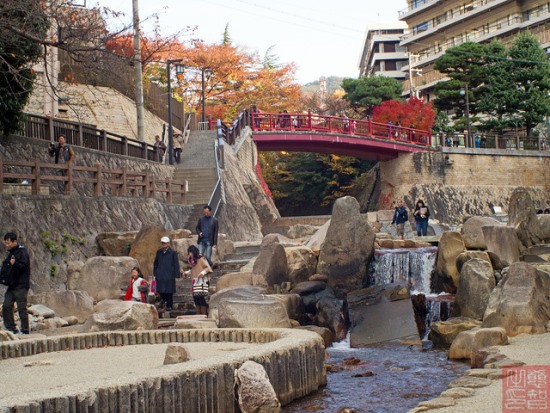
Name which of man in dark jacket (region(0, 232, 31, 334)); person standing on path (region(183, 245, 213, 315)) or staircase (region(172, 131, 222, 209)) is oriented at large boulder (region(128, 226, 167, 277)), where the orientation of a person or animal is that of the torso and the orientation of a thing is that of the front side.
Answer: the staircase

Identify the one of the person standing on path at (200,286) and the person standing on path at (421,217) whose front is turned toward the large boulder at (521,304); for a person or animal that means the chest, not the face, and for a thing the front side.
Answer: the person standing on path at (421,217)

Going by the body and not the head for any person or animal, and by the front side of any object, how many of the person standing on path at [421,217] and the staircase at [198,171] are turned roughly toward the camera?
2

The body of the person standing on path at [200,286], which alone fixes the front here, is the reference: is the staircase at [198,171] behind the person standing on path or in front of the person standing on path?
behind

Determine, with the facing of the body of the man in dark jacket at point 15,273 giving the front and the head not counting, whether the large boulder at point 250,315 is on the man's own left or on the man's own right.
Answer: on the man's own left

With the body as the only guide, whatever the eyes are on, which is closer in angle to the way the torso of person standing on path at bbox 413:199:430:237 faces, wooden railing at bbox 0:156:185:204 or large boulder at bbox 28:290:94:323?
the large boulder

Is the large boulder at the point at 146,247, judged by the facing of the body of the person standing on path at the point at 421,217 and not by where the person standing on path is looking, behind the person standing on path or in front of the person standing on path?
in front

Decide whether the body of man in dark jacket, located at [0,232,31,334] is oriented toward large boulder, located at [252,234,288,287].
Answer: no

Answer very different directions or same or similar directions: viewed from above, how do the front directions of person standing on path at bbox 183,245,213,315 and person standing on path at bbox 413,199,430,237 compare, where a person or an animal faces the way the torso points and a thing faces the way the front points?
same or similar directions

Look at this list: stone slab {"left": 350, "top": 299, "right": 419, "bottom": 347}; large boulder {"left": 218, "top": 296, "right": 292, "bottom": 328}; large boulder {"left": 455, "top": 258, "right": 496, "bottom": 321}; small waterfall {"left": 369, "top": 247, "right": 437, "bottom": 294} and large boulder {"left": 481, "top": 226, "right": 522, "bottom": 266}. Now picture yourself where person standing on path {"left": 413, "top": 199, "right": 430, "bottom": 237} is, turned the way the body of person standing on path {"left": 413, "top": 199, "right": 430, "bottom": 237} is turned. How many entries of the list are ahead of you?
5

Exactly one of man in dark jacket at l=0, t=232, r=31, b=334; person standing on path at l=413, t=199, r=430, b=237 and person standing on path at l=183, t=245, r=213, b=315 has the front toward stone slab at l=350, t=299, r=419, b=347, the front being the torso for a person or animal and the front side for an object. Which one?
person standing on path at l=413, t=199, r=430, b=237

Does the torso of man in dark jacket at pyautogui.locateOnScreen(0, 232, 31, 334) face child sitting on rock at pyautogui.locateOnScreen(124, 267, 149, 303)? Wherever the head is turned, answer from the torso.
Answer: no

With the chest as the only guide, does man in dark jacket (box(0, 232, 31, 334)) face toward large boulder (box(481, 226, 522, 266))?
no

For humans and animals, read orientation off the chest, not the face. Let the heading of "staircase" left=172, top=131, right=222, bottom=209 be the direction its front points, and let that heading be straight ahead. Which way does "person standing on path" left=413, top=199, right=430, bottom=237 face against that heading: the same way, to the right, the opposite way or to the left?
the same way

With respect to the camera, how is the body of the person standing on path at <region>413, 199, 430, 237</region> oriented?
toward the camera

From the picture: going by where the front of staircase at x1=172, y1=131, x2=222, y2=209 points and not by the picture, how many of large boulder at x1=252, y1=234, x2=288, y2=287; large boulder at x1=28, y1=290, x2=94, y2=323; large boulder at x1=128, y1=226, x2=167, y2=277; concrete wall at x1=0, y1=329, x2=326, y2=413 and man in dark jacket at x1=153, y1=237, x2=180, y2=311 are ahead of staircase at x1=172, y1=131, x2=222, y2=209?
5

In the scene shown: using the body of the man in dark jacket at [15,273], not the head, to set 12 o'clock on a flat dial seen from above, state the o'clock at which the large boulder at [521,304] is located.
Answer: The large boulder is roughly at 8 o'clock from the man in dark jacket.

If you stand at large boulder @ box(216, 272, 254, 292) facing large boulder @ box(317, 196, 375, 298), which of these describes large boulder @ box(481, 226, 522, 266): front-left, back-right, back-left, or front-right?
front-right
